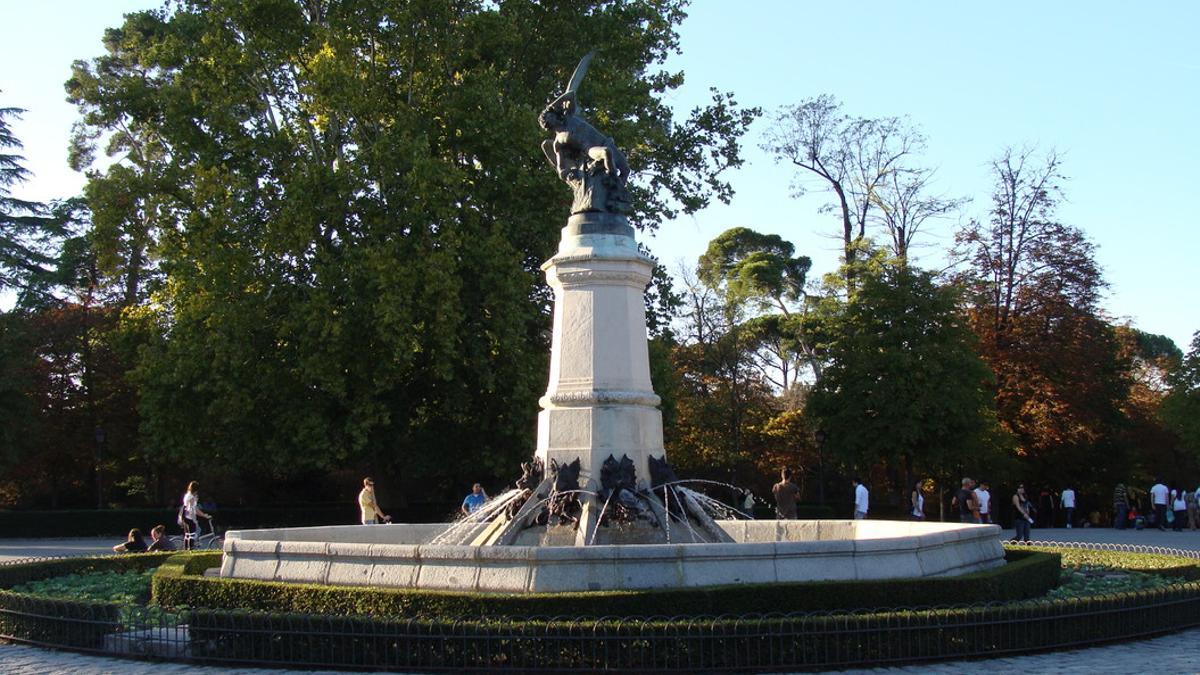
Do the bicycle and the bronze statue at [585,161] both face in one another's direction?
no

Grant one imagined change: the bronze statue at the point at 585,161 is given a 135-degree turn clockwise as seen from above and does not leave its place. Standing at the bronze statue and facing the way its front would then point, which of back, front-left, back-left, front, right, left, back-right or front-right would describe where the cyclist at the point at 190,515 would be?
left

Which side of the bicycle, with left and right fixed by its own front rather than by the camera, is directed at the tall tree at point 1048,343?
front

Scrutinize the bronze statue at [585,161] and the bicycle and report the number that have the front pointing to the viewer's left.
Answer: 1

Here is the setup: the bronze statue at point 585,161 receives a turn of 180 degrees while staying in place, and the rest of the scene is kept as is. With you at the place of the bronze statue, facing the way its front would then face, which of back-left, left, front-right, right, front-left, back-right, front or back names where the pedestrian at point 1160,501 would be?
front-left

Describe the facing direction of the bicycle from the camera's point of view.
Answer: facing to the right of the viewer

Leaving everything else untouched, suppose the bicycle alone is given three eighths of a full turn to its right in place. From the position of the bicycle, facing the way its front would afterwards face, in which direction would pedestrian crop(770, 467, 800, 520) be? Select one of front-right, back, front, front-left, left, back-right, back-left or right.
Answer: left

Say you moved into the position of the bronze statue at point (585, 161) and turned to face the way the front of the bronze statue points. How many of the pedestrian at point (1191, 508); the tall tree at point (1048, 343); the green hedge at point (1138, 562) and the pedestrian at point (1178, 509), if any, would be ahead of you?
0

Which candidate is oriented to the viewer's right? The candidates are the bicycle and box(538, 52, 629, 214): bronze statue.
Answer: the bicycle

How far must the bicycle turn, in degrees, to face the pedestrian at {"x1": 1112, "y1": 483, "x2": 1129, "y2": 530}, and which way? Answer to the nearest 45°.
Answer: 0° — it already faces them

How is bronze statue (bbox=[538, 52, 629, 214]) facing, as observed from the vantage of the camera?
facing to the left of the viewer

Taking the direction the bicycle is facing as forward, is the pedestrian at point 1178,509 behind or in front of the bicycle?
in front

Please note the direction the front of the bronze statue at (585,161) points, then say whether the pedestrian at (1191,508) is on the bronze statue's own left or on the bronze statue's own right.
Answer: on the bronze statue's own left

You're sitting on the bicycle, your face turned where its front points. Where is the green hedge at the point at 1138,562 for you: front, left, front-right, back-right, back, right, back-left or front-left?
front-right
